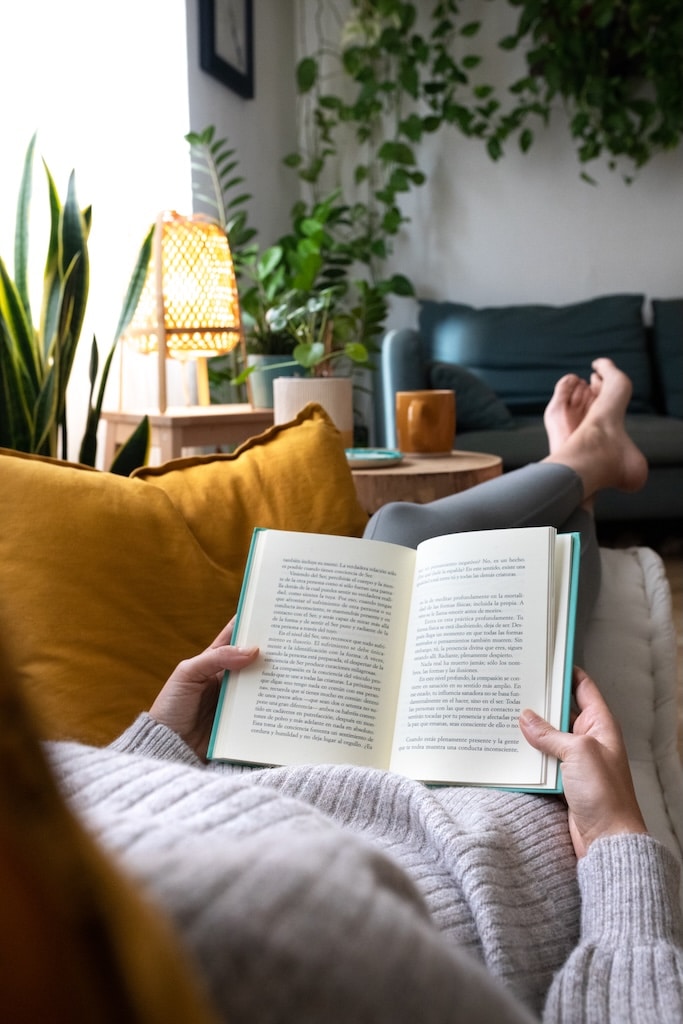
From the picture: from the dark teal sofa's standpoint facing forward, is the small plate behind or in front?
in front

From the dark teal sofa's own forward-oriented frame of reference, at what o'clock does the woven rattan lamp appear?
The woven rattan lamp is roughly at 1 o'clock from the dark teal sofa.

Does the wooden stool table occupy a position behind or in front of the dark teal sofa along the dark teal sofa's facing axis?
in front

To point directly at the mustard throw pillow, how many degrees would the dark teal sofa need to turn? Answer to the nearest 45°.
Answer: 0° — it already faces it

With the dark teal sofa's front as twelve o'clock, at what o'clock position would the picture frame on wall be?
The picture frame on wall is roughly at 2 o'clock from the dark teal sofa.

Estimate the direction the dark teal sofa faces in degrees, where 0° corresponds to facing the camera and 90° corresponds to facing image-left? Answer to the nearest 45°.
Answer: approximately 0°
